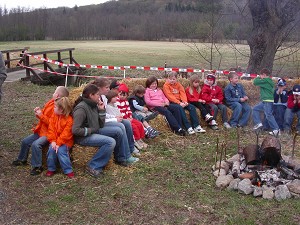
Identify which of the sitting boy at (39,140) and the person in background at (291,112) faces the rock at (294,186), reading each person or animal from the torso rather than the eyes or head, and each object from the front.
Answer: the person in background

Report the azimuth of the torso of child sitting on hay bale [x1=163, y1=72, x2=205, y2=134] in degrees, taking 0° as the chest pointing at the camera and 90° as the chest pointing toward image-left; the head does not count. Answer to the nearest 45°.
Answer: approximately 315°

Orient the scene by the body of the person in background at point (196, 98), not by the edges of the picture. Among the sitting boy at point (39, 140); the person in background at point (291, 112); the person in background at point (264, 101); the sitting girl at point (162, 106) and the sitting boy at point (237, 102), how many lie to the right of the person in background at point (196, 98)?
2

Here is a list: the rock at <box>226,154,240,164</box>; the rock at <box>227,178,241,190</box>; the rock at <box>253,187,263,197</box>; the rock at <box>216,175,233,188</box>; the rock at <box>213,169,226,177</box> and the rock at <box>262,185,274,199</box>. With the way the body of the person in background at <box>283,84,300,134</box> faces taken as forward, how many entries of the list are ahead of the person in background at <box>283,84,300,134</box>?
6

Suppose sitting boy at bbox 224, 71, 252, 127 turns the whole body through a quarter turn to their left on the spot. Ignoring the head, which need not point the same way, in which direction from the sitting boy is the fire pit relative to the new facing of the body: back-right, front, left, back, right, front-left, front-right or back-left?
back-right

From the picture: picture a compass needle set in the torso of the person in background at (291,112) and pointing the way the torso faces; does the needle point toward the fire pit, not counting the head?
yes
